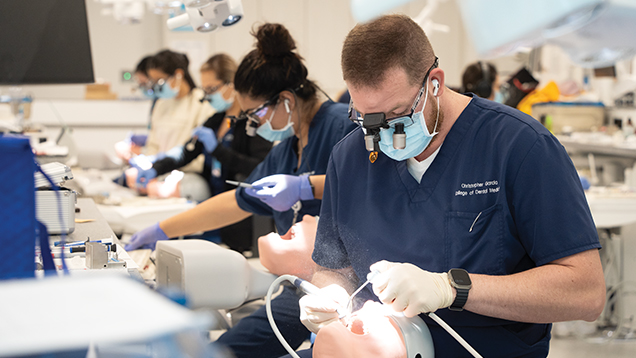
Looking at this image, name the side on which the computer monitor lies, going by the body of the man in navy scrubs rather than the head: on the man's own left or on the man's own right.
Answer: on the man's own right

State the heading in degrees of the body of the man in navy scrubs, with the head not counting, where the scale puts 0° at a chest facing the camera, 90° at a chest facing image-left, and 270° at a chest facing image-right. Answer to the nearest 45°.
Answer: approximately 45°

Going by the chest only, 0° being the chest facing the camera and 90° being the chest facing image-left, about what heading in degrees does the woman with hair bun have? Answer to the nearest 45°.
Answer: approximately 45°

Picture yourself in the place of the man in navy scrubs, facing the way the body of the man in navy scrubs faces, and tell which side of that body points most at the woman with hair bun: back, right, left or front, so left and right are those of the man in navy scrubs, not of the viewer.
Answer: right
